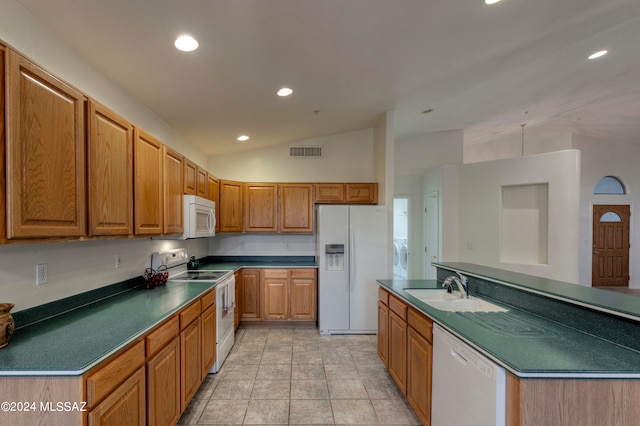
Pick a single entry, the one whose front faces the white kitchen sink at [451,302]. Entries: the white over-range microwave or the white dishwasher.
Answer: the white over-range microwave

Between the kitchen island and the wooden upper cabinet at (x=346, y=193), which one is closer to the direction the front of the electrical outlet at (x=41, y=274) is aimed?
the kitchen island

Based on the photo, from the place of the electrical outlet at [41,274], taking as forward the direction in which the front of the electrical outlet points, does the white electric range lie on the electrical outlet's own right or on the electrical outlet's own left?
on the electrical outlet's own left

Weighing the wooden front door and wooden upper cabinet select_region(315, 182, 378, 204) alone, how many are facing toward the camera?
2

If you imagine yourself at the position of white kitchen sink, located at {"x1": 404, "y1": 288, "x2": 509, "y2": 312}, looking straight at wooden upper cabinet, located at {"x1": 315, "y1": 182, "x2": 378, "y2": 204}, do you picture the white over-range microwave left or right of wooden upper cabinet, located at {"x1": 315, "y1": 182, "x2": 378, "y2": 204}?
left
